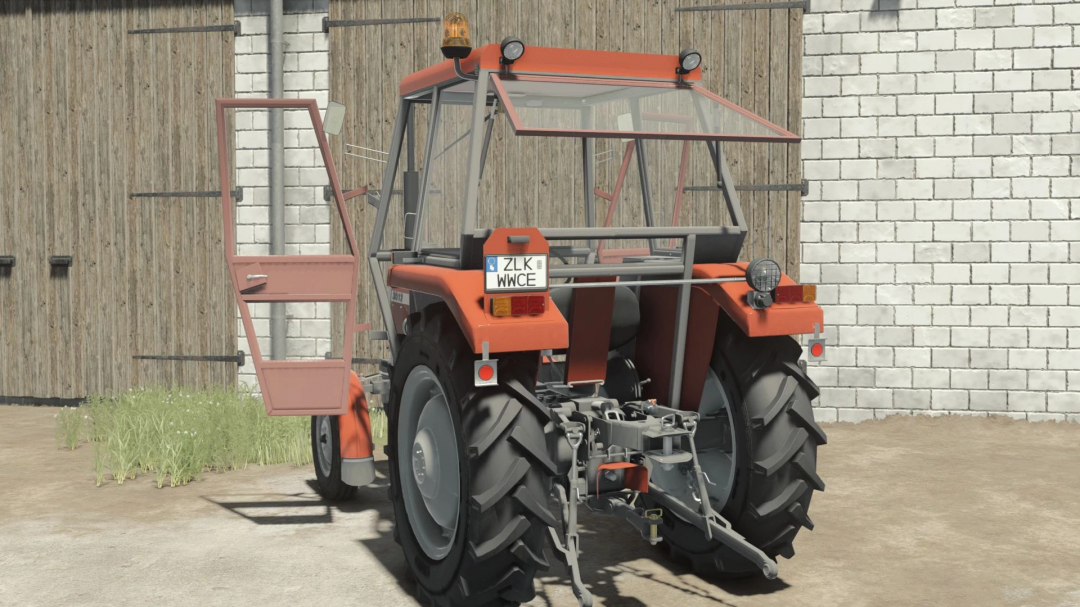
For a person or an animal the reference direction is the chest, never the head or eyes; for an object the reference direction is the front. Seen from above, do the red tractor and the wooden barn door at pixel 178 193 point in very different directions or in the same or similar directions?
very different directions

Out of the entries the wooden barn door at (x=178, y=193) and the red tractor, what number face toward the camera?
1

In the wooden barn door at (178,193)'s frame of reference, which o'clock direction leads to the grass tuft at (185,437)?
The grass tuft is roughly at 12 o'clock from the wooden barn door.

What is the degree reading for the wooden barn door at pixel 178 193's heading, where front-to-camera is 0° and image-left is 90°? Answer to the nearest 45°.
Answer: approximately 0°

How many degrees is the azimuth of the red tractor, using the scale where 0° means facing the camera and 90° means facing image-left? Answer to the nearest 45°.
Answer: approximately 135°

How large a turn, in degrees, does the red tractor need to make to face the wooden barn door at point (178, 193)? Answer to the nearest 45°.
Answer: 0° — it already faces it
